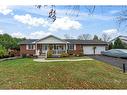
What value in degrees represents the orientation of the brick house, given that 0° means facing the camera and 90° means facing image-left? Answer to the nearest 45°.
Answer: approximately 0°
